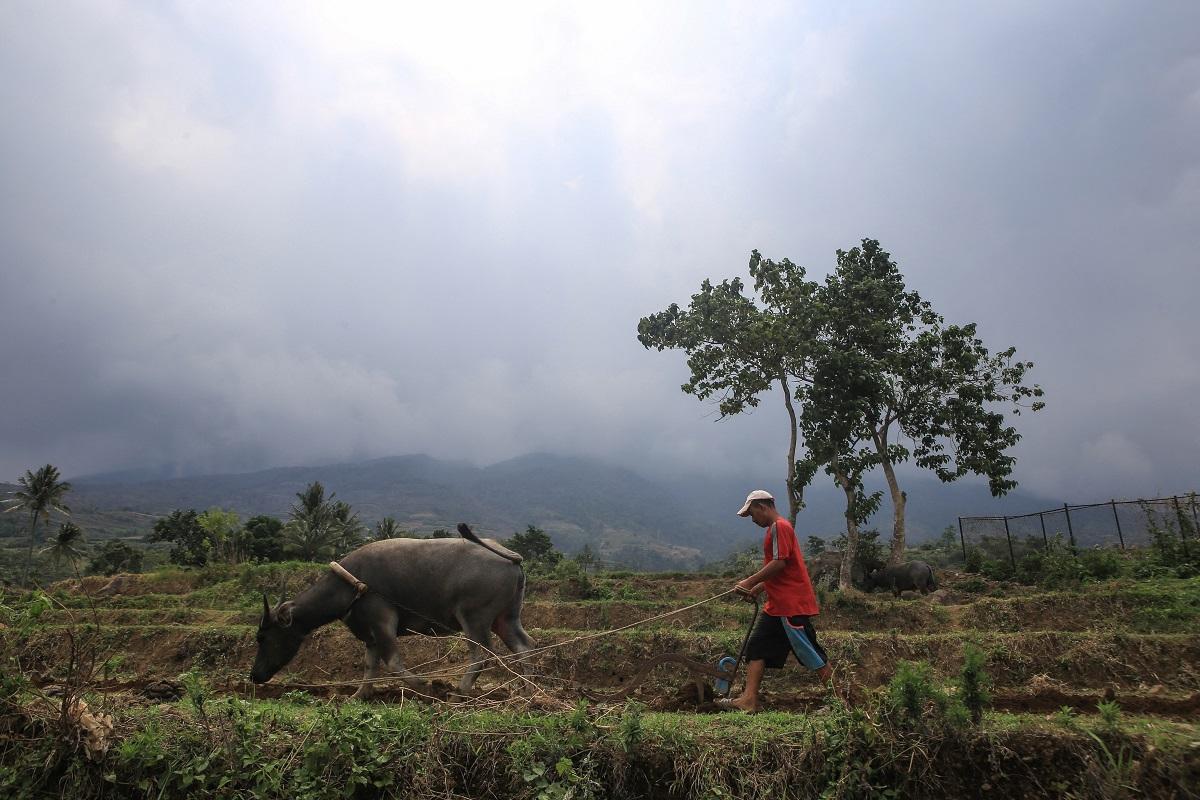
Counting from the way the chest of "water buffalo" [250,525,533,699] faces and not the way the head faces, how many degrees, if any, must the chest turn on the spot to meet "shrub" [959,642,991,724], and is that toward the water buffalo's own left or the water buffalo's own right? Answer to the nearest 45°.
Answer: approximately 135° to the water buffalo's own left

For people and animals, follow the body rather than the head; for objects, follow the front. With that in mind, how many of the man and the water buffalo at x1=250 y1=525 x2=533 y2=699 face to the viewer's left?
2

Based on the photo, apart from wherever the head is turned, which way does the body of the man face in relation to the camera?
to the viewer's left

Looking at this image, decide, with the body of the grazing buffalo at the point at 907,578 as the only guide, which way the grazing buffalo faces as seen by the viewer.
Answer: to the viewer's left

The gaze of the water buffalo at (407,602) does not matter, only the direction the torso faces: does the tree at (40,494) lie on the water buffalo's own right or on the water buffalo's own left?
on the water buffalo's own right

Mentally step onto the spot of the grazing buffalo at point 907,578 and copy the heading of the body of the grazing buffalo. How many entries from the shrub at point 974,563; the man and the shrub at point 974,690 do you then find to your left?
2

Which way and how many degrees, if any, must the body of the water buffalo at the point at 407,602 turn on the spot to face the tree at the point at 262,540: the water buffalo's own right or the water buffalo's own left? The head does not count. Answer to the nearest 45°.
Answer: approximately 90° to the water buffalo's own right

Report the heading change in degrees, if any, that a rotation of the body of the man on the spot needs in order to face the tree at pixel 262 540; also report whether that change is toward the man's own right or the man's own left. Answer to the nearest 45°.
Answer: approximately 45° to the man's own right

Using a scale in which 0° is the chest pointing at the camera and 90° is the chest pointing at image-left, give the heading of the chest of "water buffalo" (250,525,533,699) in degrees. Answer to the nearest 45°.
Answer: approximately 90°
